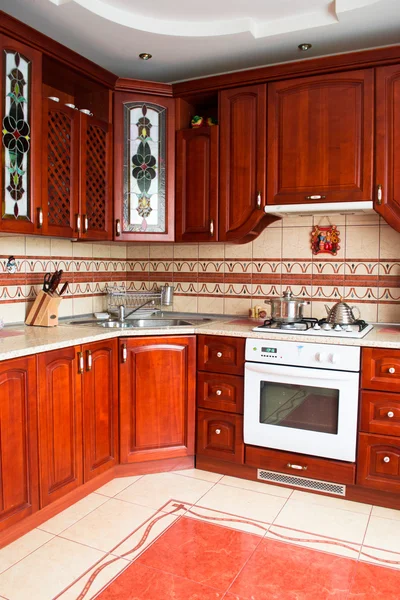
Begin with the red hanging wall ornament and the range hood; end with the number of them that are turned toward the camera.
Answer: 2

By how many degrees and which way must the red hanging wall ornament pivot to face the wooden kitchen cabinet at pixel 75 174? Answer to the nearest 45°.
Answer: approximately 45° to its right

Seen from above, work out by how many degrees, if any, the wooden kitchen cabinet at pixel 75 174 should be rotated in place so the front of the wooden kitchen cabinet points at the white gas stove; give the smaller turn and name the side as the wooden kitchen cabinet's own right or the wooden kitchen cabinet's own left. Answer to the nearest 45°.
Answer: approximately 45° to the wooden kitchen cabinet's own left

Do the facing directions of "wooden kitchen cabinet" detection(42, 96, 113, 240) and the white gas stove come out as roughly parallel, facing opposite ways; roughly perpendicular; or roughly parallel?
roughly perpendicular

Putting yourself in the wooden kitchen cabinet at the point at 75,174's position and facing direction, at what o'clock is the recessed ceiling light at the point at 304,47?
The recessed ceiling light is roughly at 11 o'clock from the wooden kitchen cabinet.

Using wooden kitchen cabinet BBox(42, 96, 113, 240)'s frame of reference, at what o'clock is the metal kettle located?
The metal kettle is roughly at 11 o'clock from the wooden kitchen cabinet.
